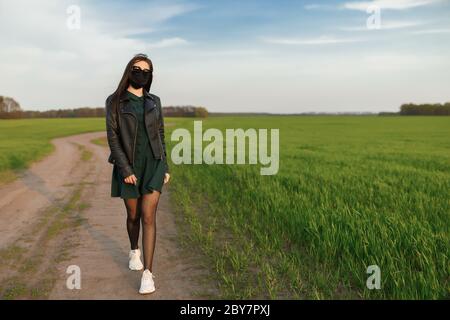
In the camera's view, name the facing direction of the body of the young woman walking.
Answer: toward the camera

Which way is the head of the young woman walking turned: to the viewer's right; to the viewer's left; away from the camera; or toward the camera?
toward the camera
